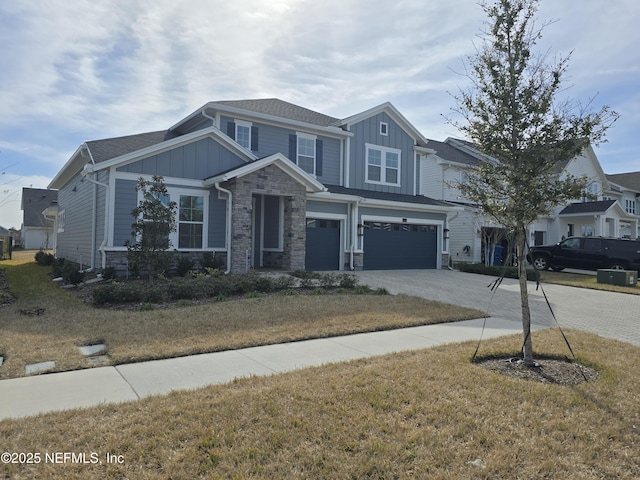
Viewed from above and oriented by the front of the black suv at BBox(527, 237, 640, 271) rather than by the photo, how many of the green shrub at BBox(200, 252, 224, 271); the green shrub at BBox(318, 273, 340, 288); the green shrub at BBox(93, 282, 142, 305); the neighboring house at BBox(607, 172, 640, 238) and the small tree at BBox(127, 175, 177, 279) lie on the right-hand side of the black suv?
1

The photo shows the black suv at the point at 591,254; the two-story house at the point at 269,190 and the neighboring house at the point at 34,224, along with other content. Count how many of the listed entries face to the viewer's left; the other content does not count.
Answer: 1

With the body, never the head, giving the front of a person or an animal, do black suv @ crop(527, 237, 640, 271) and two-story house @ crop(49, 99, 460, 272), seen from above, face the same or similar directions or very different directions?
very different directions

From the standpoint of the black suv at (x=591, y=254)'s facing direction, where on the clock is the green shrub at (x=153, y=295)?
The green shrub is roughly at 10 o'clock from the black suv.

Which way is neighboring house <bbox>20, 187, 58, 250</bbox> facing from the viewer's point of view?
toward the camera

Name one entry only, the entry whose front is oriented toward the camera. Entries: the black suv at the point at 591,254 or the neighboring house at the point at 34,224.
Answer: the neighboring house

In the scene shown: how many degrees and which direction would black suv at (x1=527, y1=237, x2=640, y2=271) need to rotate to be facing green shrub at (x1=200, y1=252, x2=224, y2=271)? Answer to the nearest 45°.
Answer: approximately 45° to its left

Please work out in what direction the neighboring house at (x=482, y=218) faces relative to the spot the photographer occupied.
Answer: facing the viewer and to the right of the viewer

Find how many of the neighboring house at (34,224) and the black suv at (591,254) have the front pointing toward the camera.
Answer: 1

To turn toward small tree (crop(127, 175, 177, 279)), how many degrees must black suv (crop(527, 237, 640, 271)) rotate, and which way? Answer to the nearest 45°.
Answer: approximately 45° to its left

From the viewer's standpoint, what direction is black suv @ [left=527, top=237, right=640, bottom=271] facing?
to the viewer's left
